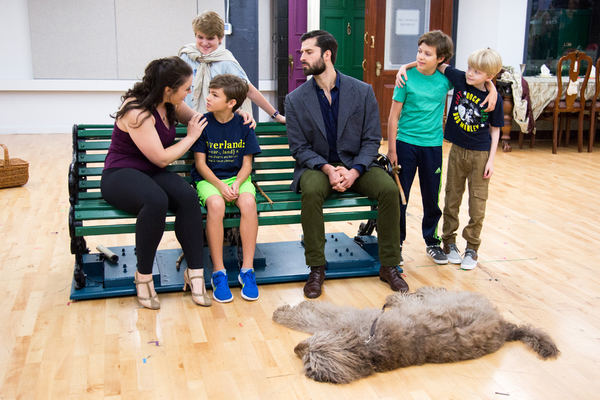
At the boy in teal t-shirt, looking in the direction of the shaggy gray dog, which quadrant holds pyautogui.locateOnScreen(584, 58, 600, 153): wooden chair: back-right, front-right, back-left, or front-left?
back-left

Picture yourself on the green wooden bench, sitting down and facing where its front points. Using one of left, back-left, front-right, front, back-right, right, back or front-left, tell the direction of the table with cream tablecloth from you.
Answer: back-left

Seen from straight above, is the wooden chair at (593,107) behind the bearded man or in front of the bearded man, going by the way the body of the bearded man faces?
behind

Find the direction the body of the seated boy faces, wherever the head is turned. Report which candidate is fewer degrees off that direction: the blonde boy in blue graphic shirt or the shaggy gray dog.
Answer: the shaggy gray dog

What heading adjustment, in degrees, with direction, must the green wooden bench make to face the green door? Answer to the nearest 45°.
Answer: approximately 180°

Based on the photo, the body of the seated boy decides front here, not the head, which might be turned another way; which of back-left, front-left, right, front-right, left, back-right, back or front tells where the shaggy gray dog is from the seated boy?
front-left

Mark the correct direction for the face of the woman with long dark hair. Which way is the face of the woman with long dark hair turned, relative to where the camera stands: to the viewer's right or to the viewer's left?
to the viewer's right

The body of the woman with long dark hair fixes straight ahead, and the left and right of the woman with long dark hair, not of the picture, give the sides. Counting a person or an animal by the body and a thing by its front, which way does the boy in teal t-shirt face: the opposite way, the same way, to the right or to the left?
to the right

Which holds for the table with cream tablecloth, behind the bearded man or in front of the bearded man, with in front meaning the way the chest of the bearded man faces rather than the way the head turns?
behind

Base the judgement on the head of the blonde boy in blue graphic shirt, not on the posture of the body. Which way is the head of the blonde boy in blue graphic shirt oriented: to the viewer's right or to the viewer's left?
to the viewer's left
